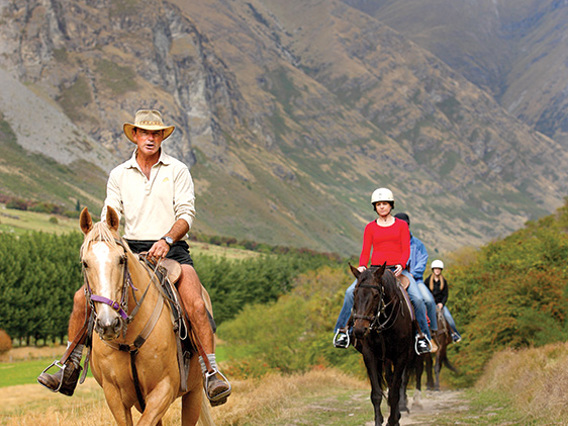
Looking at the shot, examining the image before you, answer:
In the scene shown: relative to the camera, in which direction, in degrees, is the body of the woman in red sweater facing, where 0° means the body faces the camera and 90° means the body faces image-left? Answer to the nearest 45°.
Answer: approximately 0°

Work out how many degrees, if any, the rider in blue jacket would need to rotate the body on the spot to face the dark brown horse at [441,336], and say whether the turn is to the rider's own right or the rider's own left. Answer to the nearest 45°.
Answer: approximately 180°

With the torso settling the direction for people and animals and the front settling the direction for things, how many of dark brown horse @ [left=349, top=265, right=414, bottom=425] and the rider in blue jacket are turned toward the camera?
2

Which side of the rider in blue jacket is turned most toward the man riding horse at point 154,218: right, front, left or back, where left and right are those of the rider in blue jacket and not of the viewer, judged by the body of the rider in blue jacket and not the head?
front

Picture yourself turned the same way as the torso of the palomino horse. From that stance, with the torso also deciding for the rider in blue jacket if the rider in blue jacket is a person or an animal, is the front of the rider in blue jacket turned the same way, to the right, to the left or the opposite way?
the same way

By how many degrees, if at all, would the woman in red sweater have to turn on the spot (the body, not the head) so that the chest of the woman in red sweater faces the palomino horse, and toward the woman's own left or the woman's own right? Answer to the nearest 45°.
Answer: approximately 45° to the woman's own right

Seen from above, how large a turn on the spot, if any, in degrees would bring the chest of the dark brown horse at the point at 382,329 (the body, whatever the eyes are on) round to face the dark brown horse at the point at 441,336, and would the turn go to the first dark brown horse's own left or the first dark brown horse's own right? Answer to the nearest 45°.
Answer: approximately 180°

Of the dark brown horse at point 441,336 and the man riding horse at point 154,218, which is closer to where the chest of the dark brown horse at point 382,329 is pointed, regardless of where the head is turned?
the man riding horse

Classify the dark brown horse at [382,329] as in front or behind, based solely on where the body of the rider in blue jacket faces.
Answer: in front

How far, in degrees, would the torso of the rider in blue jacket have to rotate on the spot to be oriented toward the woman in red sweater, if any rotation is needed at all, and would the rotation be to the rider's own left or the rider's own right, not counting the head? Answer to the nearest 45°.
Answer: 0° — they already face them

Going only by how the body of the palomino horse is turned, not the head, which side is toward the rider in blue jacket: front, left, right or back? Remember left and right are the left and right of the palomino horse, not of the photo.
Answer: back

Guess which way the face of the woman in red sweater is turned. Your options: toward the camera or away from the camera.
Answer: toward the camera

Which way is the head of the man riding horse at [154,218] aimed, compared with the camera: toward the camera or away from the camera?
toward the camera

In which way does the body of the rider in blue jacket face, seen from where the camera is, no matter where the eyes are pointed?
toward the camera

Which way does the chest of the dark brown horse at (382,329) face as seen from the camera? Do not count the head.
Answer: toward the camera
